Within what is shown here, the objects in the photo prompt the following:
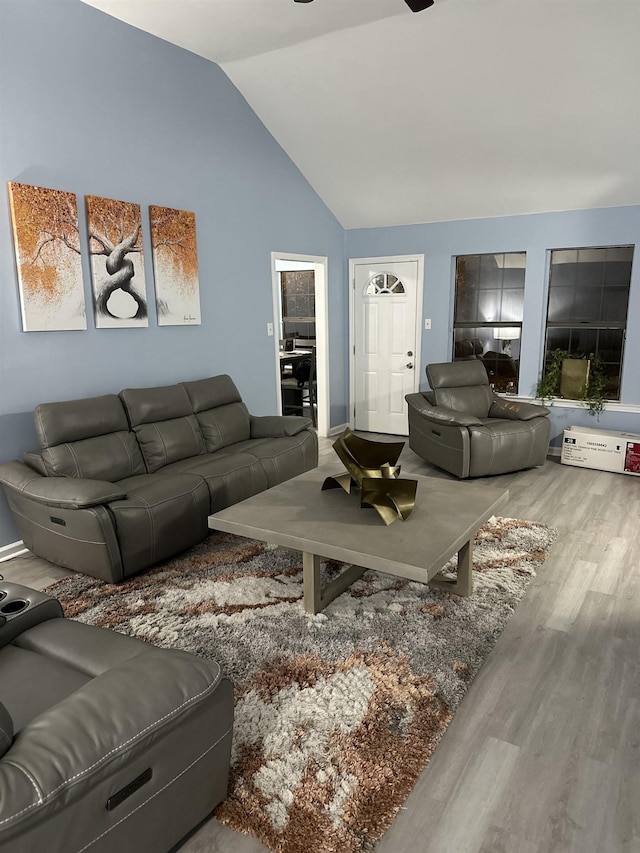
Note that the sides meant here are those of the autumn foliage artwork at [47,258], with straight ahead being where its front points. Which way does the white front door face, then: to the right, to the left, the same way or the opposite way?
to the right

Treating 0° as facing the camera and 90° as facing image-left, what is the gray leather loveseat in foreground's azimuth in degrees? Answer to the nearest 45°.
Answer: approximately 225°

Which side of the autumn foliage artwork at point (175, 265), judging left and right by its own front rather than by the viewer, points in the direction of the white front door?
left

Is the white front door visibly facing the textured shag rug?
yes

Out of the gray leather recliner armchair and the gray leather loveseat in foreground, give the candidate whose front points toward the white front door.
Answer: the gray leather loveseat in foreground

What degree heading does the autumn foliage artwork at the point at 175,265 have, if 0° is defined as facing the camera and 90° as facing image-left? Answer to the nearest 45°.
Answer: approximately 315°
